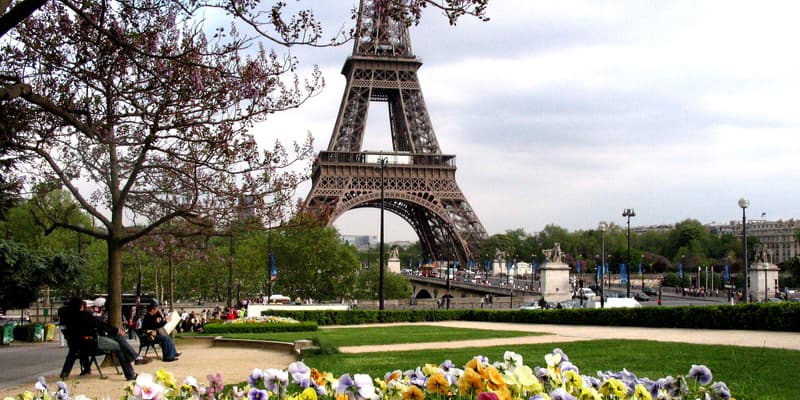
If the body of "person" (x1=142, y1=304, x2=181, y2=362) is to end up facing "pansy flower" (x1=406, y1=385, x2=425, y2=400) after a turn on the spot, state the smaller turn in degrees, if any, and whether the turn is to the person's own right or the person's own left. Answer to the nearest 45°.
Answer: approximately 90° to the person's own right

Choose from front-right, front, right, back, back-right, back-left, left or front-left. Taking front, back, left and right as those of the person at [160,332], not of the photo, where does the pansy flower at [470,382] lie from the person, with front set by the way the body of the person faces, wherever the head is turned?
right

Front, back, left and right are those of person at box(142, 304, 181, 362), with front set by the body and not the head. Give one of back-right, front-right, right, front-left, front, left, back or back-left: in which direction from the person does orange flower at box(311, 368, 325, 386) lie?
right

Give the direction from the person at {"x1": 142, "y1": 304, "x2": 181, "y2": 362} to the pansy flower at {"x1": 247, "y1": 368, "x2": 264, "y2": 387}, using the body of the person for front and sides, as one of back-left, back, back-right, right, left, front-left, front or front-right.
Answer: right

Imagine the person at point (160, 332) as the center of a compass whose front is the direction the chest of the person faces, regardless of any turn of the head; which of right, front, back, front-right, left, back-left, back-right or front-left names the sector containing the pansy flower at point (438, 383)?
right

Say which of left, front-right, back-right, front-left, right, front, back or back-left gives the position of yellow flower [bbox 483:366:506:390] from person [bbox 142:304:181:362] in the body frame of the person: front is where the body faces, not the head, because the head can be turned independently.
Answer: right

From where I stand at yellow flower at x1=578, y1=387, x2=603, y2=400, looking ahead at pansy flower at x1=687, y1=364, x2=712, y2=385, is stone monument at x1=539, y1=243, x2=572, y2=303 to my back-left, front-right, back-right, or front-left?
front-left

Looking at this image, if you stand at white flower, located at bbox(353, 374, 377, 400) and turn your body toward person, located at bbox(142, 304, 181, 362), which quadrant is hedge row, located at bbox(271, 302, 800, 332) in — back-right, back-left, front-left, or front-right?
front-right

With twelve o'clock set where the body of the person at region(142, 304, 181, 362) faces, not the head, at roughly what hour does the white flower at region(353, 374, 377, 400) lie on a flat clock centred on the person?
The white flower is roughly at 3 o'clock from the person.

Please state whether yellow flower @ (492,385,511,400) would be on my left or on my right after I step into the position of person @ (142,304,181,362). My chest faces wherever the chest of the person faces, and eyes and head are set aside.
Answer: on my right

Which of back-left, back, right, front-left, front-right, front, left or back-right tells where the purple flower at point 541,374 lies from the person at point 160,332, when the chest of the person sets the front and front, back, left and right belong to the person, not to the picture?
right

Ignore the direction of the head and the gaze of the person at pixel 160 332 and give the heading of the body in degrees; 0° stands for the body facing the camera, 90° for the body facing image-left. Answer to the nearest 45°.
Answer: approximately 270°

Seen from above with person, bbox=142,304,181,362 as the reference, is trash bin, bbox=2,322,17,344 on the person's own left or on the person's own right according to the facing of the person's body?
on the person's own left

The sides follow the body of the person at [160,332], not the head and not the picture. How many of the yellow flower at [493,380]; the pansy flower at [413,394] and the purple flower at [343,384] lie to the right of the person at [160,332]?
3

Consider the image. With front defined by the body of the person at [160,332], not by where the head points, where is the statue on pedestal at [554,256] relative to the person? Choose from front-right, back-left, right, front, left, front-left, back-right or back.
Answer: front-left

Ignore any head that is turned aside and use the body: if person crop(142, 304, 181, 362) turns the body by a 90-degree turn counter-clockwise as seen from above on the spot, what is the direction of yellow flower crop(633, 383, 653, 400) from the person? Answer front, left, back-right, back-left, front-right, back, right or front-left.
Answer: back
